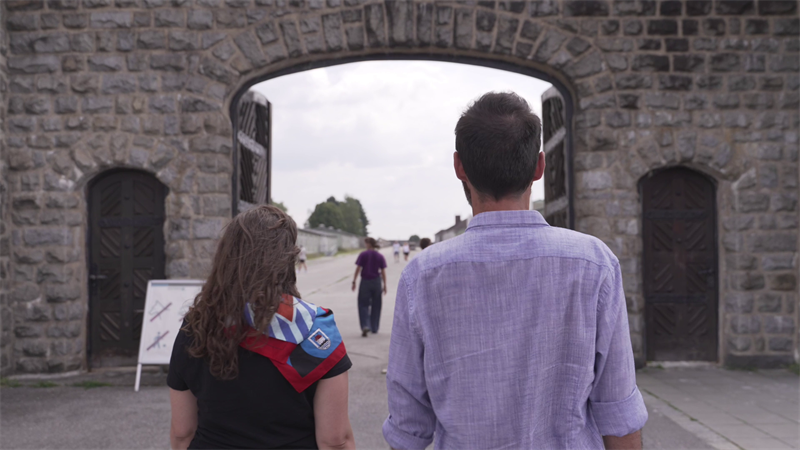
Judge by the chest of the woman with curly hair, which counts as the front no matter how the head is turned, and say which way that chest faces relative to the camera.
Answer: away from the camera

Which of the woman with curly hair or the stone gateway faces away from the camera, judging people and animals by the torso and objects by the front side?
the woman with curly hair

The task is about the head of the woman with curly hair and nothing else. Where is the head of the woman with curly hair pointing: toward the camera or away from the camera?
away from the camera

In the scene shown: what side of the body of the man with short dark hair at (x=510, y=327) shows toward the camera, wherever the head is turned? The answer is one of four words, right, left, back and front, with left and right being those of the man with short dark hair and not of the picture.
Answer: back

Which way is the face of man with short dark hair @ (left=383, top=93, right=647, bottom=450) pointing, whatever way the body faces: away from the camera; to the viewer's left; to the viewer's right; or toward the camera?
away from the camera

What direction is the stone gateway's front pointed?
toward the camera

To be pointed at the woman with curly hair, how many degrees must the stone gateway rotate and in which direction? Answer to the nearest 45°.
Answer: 0° — it already faces them

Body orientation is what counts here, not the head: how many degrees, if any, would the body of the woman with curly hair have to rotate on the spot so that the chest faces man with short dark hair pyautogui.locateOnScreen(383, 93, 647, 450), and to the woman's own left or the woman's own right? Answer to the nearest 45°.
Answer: approximately 135° to the woman's own right

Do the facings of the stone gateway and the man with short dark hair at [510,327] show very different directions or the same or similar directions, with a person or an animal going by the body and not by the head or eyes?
very different directions

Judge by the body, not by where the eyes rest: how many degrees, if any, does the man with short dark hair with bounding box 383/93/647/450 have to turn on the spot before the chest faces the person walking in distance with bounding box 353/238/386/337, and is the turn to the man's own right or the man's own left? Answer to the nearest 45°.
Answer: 0° — they already face them

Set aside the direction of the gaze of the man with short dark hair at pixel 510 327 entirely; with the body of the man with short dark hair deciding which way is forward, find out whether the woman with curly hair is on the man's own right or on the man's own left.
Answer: on the man's own left

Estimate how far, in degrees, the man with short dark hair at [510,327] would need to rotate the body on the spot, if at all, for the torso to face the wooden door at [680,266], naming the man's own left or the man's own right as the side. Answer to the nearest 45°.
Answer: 0° — they already face it

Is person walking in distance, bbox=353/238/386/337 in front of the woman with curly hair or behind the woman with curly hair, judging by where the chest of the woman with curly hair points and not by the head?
in front
